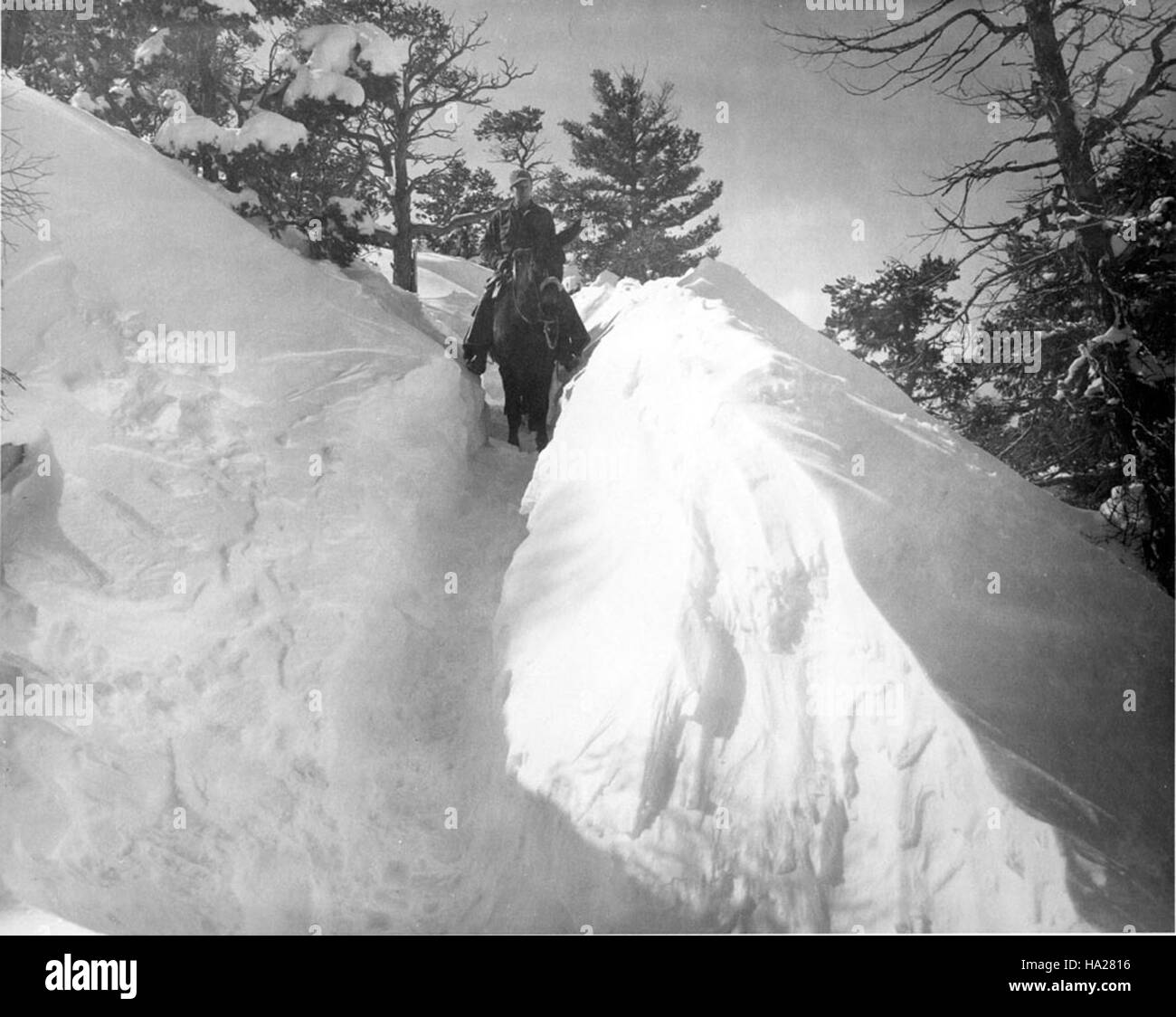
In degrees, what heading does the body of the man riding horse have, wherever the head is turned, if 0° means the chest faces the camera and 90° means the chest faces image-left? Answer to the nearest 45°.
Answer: approximately 0°

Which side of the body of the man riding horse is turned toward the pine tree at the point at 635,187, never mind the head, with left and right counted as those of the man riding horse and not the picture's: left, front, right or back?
back
